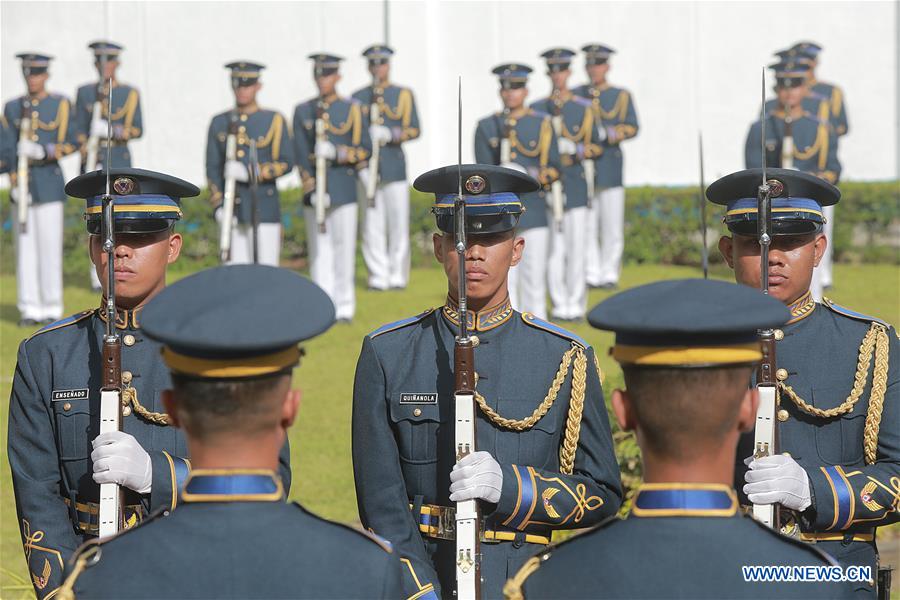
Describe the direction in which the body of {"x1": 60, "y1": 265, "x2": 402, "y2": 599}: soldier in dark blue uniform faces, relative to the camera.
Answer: away from the camera

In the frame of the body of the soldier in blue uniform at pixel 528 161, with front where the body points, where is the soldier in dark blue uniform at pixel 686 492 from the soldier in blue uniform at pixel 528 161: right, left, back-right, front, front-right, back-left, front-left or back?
front

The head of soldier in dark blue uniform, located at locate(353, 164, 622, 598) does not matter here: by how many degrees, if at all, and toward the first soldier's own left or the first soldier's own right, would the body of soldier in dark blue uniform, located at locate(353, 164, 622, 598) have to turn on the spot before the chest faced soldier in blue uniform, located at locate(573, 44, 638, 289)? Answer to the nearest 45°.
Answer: approximately 180°

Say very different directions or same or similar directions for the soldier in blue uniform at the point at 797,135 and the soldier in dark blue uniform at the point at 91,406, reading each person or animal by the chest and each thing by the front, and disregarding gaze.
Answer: same or similar directions

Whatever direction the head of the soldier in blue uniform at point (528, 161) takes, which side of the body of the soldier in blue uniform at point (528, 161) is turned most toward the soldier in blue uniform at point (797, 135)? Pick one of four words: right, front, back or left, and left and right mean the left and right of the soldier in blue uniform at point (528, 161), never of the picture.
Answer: left

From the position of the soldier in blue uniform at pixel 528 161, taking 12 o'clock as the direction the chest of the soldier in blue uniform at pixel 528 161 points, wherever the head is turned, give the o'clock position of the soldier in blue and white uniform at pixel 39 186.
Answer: the soldier in blue and white uniform at pixel 39 186 is roughly at 3 o'clock from the soldier in blue uniform at pixel 528 161.

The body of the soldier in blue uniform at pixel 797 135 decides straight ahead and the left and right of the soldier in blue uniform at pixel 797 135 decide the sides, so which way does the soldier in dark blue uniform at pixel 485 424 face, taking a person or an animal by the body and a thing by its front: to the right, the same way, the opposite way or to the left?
the same way

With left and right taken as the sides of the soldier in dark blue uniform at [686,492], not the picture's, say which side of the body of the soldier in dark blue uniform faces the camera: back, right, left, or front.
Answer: back

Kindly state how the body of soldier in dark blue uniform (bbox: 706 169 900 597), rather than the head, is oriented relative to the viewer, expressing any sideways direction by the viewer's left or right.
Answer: facing the viewer

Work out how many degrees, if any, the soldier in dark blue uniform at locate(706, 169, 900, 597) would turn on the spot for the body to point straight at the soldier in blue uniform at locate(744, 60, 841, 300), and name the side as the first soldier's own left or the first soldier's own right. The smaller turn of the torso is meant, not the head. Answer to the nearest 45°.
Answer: approximately 180°

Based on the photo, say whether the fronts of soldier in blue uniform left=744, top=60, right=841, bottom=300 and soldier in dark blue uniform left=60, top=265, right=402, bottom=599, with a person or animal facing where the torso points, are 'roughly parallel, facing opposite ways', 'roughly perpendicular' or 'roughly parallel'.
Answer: roughly parallel, facing opposite ways

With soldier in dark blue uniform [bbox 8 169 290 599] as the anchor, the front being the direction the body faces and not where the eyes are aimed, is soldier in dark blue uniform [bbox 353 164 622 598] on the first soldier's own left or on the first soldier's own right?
on the first soldier's own left

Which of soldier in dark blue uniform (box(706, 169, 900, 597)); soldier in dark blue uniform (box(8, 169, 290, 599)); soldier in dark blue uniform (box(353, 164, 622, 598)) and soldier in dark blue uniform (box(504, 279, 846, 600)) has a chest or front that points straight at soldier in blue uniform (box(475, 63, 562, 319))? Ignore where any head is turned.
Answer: soldier in dark blue uniform (box(504, 279, 846, 600))

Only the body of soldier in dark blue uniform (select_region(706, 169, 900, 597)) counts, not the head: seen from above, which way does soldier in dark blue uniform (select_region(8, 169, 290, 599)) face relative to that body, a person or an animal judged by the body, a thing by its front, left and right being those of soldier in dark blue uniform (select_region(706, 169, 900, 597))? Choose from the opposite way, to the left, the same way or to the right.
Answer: the same way

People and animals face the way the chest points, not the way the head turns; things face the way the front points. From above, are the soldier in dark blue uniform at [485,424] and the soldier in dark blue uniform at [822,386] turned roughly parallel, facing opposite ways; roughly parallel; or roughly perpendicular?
roughly parallel

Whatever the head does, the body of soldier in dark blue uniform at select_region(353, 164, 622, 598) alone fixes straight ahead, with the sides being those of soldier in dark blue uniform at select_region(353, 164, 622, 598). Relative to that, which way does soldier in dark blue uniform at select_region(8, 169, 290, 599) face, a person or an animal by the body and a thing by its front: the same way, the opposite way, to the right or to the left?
the same way

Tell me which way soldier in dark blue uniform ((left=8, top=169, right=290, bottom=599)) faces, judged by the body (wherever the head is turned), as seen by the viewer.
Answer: toward the camera

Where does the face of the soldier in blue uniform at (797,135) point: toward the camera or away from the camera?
toward the camera

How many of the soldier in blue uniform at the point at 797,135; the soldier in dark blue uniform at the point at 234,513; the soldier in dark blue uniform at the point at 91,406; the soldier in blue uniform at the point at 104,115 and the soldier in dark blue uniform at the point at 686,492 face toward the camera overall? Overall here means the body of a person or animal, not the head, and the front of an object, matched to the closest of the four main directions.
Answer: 3

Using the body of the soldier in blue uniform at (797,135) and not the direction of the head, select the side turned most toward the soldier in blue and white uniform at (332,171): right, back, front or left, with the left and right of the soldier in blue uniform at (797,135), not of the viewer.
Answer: right

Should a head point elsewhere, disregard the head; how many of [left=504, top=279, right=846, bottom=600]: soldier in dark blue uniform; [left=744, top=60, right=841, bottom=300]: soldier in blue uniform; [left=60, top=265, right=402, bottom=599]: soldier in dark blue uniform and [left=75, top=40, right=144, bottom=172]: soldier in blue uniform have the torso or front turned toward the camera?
2

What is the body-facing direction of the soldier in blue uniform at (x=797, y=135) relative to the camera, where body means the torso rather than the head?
toward the camera

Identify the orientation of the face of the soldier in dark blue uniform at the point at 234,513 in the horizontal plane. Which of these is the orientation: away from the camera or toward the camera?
away from the camera

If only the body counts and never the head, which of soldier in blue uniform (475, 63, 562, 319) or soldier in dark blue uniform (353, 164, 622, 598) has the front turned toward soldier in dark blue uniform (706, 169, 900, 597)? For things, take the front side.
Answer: soldier in blue uniform (475, 63, 562, 319)

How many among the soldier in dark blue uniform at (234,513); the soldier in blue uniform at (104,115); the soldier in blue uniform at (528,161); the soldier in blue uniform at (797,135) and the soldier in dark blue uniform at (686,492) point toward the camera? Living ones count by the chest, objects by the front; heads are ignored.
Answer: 3
